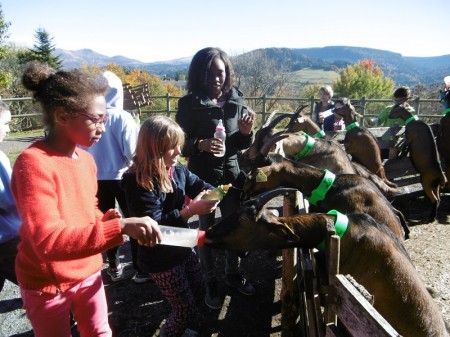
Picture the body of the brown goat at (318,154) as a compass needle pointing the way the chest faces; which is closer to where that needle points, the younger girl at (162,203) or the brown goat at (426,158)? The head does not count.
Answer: the younger girl

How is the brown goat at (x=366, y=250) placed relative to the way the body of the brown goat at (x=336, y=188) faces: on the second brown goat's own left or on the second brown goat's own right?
on the second brown goat's own left

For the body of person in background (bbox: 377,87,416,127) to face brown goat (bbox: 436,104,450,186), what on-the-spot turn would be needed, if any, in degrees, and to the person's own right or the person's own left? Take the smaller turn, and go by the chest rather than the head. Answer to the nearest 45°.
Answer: approximately 90° to the person's own left

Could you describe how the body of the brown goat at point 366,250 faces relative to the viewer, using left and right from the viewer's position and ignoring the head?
facing to the left of the viewer

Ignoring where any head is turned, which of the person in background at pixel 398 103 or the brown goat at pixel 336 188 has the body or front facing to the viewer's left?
the brown goat

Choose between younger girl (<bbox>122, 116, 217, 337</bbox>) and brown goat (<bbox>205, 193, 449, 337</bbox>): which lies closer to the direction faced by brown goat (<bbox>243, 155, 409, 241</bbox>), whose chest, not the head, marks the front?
the younger girl

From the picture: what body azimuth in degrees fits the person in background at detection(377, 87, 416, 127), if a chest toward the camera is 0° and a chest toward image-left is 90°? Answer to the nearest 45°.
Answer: approximately 0°

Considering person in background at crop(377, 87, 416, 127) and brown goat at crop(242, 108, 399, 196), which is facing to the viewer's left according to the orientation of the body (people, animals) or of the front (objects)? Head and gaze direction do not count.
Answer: the brown goat

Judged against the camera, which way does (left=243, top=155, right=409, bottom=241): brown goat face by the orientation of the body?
to the viewer's left

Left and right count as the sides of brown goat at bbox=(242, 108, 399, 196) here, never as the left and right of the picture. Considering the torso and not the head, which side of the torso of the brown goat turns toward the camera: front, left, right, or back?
left

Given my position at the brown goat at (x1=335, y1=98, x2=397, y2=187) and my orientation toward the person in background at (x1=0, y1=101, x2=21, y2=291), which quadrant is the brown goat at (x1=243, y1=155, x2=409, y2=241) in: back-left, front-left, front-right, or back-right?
front-left

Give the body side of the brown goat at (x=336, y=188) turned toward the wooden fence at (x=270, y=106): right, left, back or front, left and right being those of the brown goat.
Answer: right
